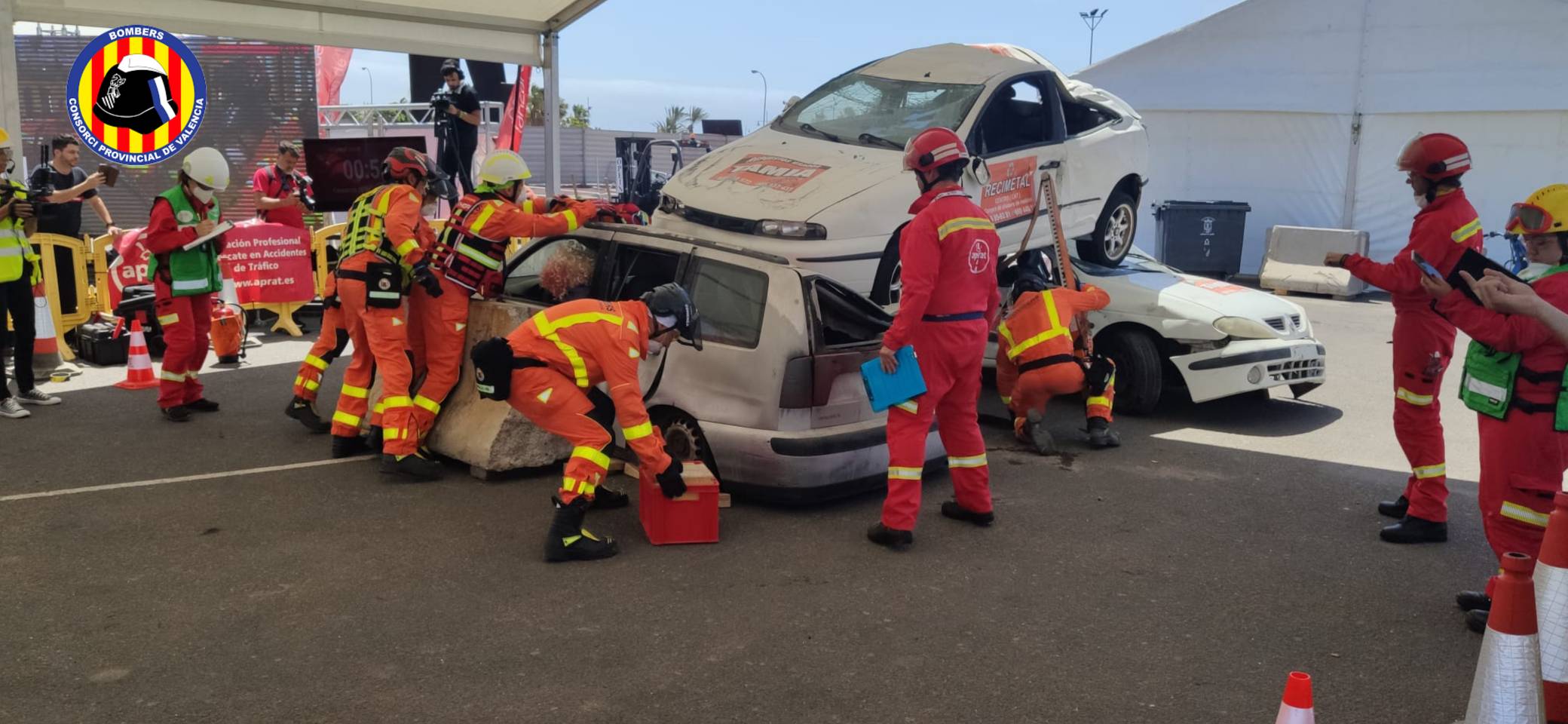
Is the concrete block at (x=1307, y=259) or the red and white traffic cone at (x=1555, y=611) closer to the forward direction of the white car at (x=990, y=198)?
the red and white traffic cone

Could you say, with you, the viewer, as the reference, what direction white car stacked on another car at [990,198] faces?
facing the viewer and to the left of the viewer

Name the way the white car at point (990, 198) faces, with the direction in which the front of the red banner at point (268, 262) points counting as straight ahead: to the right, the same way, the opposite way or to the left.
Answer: to the right

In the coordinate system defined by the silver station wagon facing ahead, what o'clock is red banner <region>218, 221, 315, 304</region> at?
The red banner is roughly at 12 o'clock from the silver station wagon.

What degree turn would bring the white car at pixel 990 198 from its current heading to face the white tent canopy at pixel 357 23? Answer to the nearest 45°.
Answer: approximately 45° to its right

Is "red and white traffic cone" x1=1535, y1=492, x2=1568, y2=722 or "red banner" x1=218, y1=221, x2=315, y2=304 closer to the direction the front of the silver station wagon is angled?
the red banner

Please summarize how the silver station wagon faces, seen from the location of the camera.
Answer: facing away from the viewer and to the left of the viewer

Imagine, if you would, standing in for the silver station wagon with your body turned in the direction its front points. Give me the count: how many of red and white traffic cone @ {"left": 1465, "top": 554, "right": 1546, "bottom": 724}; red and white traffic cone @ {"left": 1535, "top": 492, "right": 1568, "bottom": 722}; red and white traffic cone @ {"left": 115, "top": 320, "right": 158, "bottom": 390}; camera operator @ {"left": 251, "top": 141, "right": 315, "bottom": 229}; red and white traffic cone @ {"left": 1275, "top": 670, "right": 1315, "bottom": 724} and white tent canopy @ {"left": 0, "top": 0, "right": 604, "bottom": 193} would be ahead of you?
3

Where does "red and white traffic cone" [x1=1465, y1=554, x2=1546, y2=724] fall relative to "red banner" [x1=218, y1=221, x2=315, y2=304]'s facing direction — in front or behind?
in front

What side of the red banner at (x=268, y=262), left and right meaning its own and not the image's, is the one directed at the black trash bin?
left

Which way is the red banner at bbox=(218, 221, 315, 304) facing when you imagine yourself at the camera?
facing the viewer

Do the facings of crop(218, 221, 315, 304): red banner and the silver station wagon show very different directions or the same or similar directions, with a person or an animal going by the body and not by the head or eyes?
very different directions

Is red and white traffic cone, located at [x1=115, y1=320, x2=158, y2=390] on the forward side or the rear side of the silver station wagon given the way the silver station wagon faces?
on the forward side

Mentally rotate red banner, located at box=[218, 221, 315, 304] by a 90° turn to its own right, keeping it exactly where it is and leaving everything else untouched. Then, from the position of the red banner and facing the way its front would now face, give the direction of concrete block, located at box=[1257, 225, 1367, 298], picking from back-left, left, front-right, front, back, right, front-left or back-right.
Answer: back

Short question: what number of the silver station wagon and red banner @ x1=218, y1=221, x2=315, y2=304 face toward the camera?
1
